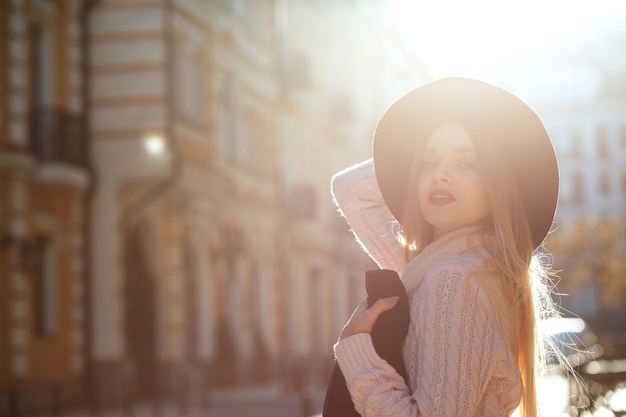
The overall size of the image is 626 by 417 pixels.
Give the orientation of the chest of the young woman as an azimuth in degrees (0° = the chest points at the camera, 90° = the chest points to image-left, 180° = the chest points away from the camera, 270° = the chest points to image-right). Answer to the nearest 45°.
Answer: approximately 90°

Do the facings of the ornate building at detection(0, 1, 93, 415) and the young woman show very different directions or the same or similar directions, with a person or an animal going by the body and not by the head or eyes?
very different directions

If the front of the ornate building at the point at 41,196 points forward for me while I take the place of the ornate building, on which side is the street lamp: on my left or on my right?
on my left
